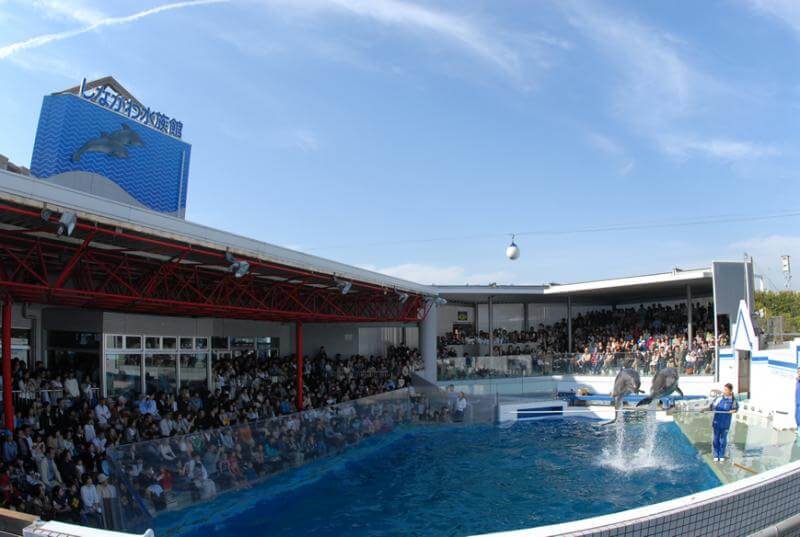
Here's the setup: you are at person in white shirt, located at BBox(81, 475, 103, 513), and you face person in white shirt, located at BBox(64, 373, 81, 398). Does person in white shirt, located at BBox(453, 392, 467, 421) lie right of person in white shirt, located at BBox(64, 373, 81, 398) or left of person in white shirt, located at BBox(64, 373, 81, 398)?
right

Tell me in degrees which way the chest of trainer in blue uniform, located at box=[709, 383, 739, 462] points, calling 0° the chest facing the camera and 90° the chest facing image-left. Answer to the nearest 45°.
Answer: approximately 45°

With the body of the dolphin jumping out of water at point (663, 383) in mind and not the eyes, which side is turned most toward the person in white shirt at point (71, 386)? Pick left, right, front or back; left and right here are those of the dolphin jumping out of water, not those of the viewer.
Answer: back

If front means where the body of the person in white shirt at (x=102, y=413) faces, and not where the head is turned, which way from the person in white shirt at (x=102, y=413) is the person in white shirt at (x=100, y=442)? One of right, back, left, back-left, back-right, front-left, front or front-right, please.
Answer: front-right

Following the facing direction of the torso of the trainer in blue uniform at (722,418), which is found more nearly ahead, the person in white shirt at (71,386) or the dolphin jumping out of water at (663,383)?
the person in white shirt

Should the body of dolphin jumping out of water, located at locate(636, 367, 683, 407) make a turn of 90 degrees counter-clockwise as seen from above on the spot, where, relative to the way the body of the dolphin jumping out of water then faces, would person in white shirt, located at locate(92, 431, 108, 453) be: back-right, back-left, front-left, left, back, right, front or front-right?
back-left

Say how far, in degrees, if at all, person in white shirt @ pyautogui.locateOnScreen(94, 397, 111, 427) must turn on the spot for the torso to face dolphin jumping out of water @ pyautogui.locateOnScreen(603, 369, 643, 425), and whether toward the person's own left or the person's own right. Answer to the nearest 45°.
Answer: approximately 45° to the person's own left

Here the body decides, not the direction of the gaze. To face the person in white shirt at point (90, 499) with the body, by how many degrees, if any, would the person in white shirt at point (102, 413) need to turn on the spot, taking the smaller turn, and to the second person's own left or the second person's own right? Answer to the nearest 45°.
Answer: approximately 45° to the second person's own right

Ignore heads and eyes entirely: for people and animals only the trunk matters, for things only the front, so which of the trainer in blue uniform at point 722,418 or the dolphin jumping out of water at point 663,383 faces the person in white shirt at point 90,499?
the trainer in blue uniform

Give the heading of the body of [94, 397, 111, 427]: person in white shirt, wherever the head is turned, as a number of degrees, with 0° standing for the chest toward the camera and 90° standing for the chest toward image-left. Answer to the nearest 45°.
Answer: approximately 315°

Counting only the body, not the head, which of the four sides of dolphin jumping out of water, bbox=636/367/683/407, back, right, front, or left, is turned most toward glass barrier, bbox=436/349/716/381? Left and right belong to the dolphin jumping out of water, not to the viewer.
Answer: left
